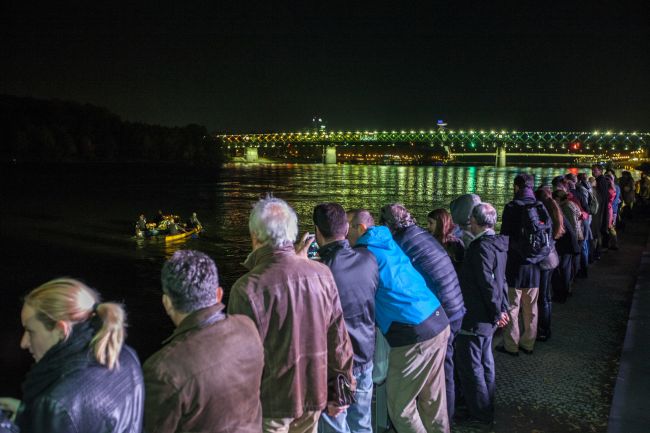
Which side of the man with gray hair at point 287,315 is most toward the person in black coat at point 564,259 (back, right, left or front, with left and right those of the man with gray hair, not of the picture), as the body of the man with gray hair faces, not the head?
right

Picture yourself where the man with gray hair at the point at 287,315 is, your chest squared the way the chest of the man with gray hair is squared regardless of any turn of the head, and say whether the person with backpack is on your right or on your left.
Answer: on your right

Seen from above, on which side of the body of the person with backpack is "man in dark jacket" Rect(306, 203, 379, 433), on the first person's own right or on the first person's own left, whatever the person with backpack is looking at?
on the first person's own left

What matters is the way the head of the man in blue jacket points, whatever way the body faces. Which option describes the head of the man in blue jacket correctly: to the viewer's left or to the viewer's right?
to the viewer's left

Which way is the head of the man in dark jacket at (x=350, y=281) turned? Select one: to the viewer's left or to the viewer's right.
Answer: to the viewer's left

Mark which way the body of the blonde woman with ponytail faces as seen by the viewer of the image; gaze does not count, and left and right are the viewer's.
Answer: facing away from the viewer and to the left of the viewer

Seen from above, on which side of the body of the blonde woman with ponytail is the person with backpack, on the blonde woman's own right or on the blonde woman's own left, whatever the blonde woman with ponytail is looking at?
on the blonde woman's own right

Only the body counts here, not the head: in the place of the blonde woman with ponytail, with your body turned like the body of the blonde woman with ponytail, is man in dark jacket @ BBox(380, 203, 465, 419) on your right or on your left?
on your right

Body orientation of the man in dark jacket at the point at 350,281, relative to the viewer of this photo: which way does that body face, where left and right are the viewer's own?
facing away from the viewer and to the left of the viewer

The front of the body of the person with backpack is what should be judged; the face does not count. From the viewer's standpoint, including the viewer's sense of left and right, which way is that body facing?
facing away from the viewer and to the left of the viewer

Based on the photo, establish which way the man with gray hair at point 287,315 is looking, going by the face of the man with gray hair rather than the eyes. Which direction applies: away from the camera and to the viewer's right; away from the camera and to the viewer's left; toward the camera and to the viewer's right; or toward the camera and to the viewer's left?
away from the camera and to the viewer's left

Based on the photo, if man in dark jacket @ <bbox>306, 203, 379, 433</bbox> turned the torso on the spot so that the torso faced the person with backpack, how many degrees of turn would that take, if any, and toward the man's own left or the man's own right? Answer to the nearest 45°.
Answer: approximately 90° to the man's own right

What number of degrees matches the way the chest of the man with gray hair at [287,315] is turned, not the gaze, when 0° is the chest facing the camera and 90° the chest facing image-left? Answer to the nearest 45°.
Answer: approximately 135°

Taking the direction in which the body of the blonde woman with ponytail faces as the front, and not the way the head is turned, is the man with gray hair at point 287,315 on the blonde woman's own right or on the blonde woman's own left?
on the blonde woman's own right
